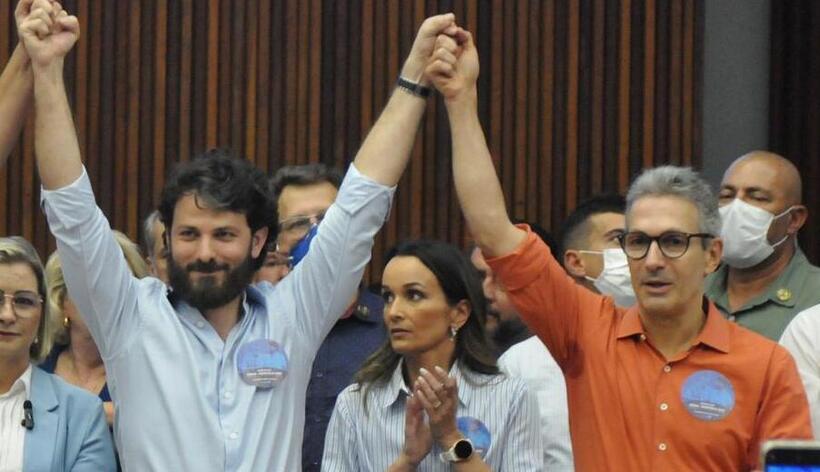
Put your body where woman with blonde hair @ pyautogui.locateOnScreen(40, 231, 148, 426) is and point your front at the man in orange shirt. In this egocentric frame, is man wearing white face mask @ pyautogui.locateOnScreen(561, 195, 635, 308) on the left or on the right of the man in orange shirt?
left

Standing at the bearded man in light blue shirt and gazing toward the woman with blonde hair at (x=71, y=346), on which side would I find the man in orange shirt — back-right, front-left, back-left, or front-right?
back-right

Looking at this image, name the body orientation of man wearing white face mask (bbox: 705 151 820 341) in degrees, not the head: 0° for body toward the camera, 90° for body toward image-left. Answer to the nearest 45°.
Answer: approximately 45°

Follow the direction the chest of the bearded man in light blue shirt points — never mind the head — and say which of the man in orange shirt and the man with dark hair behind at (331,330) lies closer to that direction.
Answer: the man in orange shirt

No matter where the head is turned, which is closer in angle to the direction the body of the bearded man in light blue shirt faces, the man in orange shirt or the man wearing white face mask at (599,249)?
the man in orange shirt

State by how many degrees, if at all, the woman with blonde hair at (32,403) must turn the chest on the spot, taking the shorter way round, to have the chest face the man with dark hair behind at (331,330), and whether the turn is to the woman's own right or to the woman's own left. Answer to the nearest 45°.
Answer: approximately 135° to the woman's own left

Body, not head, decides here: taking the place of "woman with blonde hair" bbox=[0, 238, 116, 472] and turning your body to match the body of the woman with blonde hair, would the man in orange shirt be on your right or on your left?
on your left

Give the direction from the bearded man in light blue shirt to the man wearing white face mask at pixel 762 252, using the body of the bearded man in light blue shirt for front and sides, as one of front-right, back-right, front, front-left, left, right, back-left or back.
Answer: back-left

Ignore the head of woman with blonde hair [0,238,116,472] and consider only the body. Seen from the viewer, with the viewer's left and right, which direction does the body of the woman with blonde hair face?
facing the viewer

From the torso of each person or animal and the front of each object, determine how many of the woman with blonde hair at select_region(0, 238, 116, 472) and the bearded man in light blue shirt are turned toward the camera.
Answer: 2
